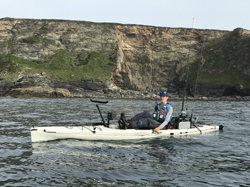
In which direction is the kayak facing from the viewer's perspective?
to the viewer's left
